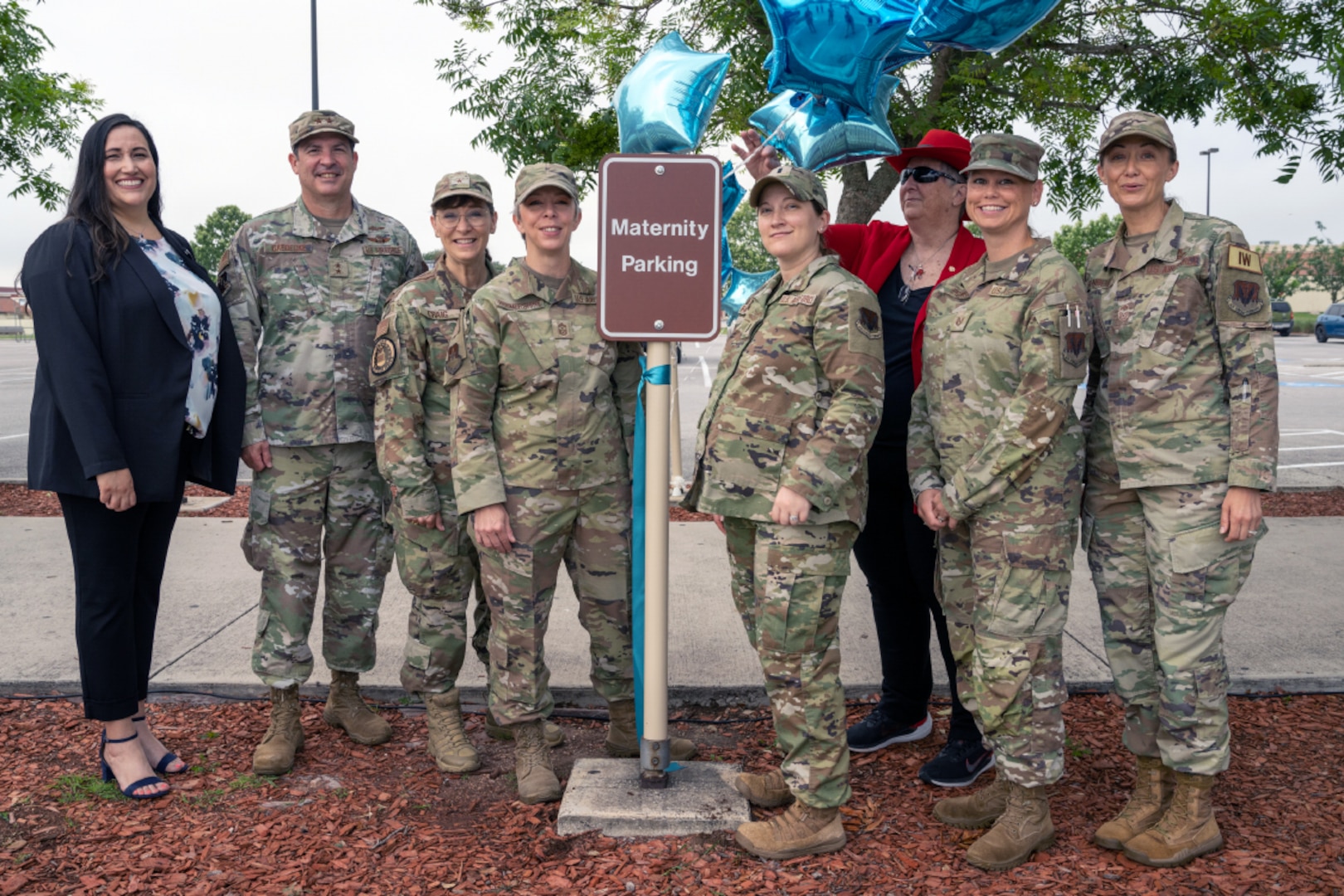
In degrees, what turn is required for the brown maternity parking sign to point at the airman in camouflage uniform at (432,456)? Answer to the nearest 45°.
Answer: approximately 135° to its right

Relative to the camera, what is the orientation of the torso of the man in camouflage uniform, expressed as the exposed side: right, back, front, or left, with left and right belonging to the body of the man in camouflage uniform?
front

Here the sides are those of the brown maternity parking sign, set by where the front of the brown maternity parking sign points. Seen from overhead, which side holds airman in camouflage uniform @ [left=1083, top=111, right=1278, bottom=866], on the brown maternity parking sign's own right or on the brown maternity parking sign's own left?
on the brown maternity parking sign's own left

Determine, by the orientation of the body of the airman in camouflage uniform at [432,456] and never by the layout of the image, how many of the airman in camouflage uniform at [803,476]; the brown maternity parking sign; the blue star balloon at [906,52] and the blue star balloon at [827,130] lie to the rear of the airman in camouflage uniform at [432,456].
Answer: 0

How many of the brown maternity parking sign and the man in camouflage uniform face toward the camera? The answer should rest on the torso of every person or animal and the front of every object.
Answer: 2

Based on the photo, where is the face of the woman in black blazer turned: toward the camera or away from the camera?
toward the camera

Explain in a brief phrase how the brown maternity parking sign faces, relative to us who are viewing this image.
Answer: facing the viewer

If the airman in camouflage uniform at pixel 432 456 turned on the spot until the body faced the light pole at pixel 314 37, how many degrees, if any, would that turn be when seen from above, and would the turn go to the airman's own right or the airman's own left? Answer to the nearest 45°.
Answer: approximately 135° to the airman's own left

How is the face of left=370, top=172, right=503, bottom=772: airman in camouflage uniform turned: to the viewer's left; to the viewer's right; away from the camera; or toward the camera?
toward the camera

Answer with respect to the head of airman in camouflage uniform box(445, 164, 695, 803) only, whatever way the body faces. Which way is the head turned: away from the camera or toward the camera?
toward the camera

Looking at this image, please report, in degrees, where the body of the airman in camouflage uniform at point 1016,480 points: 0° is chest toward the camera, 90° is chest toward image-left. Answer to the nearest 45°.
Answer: approximately 45°

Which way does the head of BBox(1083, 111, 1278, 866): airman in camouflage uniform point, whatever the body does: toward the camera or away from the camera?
toward the camera

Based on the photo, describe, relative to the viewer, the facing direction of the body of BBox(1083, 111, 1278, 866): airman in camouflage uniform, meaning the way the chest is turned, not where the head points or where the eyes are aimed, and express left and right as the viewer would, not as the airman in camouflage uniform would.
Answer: facing the viewer and to the left of the viewer

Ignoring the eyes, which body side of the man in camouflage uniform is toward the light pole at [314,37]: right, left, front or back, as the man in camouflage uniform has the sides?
back

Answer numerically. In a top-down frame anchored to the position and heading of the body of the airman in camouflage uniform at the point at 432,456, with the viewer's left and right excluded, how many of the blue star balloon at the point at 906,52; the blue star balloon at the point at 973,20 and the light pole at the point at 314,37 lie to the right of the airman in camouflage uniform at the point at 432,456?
0
